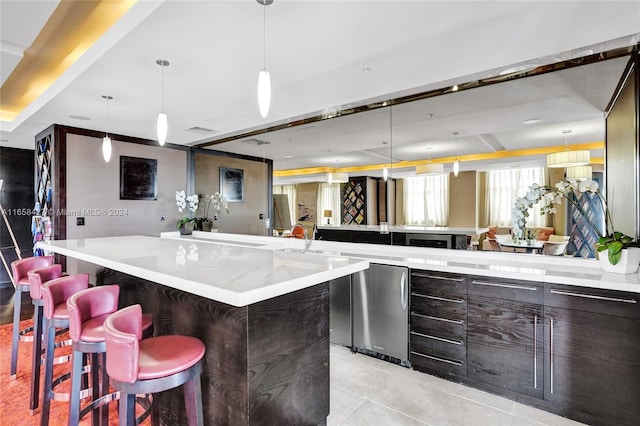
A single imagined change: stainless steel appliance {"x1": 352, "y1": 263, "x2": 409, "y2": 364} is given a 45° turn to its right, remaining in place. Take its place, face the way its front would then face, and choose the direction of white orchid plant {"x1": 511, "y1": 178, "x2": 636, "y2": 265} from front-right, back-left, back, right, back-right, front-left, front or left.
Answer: back

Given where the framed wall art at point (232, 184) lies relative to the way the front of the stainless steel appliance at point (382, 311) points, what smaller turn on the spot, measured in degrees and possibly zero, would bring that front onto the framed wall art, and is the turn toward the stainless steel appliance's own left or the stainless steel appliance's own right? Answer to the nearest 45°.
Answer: approximately 90° to the stainless steel appliance's own right

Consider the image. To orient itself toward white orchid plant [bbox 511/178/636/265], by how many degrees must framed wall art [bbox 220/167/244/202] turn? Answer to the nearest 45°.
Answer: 0° — it already faces it

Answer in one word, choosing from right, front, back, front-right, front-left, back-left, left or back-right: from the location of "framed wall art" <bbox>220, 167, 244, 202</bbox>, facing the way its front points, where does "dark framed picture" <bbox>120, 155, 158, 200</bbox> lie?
back-right

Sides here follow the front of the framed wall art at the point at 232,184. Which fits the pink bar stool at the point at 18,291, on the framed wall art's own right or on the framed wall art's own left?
on the framed wall art's own right

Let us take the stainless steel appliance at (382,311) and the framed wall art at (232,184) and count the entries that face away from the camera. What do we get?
0

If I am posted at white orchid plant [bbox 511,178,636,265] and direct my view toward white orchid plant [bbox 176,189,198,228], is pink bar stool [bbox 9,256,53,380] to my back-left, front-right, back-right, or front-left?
front-left

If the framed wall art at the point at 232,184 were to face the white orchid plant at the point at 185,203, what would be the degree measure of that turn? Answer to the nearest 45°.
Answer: approximately 135° to its right

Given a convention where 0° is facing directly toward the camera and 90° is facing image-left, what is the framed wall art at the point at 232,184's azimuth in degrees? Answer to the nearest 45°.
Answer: approximately 315°

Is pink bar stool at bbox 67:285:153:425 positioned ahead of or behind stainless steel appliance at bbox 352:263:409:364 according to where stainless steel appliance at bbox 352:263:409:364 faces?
ahead

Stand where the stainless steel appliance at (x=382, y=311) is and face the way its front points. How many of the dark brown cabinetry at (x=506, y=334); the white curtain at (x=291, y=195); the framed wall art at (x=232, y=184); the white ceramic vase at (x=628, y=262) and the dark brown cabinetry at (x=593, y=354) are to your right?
2

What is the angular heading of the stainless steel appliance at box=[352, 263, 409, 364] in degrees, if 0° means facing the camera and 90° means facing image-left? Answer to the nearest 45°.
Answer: approximately 45°

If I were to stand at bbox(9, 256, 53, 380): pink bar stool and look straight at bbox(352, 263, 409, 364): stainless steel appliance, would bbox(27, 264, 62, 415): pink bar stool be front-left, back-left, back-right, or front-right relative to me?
front-right
